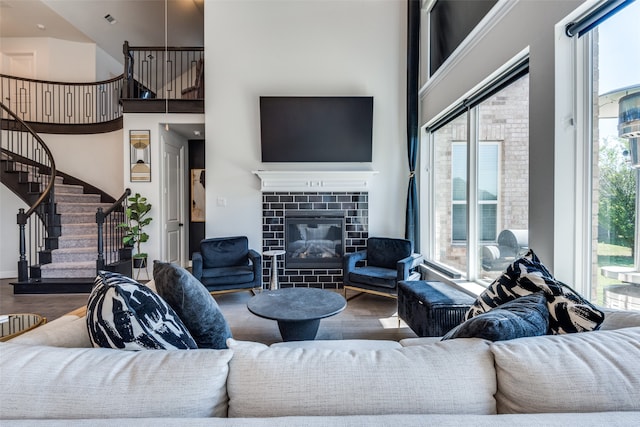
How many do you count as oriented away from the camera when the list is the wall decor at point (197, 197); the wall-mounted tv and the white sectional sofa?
1

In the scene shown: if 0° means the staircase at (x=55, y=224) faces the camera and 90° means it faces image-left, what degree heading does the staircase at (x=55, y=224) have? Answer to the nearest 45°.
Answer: approximately 0°

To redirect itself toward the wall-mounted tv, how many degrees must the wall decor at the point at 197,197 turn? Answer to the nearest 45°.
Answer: approximately 45° to its left

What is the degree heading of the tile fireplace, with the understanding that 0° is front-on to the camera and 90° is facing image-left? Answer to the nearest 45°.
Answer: approximately 0°

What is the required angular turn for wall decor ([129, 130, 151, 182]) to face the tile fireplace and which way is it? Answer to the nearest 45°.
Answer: approximately 45° to its left

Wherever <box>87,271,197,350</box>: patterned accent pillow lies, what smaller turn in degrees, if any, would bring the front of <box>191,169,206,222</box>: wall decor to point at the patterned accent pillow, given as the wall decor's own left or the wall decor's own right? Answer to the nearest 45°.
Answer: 0° — it already faces it

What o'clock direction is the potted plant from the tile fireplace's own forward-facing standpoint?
The potted plant is roughly at 3 o'clock from the tile fireplace.

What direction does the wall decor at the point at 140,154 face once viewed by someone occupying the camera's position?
facing the viewer

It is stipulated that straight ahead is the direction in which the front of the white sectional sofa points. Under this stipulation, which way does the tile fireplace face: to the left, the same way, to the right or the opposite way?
the opposite way

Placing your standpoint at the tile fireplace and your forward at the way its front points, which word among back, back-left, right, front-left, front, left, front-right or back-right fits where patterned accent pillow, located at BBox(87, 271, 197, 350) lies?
front

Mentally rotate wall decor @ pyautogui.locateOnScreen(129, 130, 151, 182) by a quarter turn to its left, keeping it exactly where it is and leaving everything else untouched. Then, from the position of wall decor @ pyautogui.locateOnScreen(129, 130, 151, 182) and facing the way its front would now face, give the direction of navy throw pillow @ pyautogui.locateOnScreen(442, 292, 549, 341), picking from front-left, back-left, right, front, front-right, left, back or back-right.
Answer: right

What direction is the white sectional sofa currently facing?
away from the camera

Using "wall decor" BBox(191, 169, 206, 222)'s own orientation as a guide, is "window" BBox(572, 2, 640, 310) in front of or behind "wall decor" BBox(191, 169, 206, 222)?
in front

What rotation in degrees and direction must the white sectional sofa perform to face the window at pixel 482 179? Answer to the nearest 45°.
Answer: approximately 45° to its right

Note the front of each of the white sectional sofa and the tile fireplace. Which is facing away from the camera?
the white sectional sofa

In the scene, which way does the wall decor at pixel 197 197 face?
toward the camera

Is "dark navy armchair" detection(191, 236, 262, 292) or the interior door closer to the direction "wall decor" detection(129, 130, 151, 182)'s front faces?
the dark navy armchair
